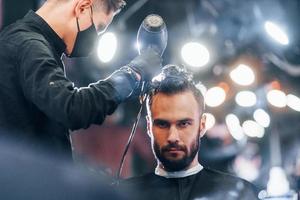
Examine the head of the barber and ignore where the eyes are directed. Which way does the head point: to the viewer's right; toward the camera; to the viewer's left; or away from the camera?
to the viewer's right

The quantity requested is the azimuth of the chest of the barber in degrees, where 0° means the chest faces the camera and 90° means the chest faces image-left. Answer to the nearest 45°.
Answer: approximately 270°
